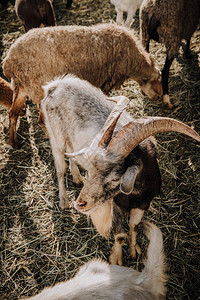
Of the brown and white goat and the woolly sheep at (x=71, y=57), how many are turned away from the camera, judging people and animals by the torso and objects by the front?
0

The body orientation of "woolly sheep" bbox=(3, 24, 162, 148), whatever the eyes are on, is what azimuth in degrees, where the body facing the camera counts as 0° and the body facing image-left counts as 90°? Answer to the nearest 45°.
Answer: approximately 270°

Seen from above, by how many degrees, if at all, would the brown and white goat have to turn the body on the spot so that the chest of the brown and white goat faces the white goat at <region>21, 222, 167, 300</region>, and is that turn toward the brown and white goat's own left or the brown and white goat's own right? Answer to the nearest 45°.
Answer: approximately 45° to the brown and white goat's own right

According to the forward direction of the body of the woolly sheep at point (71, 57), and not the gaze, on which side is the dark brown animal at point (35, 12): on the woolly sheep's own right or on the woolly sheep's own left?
on the woolly sheep's own left

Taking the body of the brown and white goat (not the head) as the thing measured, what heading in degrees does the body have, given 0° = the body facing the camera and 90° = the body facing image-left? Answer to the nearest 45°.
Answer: approximately 315°

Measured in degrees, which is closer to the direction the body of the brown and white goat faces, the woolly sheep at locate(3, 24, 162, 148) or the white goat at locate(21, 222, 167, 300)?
the white goat

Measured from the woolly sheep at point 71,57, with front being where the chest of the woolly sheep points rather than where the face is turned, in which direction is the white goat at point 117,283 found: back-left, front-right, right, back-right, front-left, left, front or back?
right

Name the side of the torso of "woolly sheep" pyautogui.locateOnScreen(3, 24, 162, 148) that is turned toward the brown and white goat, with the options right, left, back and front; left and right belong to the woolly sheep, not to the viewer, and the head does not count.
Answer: right

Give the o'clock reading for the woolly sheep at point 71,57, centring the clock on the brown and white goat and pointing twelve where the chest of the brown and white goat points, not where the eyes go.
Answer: The woolly sheep is roughly at 7 o'clock from the brown and white goat.

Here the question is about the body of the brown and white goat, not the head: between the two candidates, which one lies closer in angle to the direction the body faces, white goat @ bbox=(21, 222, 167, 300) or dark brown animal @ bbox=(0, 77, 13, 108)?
the white goat

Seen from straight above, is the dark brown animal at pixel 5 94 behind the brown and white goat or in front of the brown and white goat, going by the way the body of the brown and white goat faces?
behind

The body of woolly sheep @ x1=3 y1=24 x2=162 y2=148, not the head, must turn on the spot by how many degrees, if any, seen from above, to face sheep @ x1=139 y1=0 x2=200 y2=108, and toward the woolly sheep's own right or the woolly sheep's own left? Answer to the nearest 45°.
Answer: approximately 45° to the woolly sheep's own left
